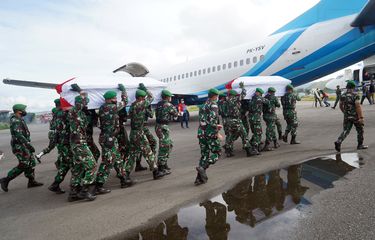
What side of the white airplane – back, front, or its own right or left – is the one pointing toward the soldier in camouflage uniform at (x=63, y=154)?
left

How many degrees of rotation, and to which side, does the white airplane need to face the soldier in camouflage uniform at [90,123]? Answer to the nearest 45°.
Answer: approximately 90° to its left

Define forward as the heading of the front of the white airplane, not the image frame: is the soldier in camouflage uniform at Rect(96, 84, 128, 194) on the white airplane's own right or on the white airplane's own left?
on the white airplane's own left

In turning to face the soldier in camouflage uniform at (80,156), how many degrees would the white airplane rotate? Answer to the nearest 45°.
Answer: approximately 90° to its left
